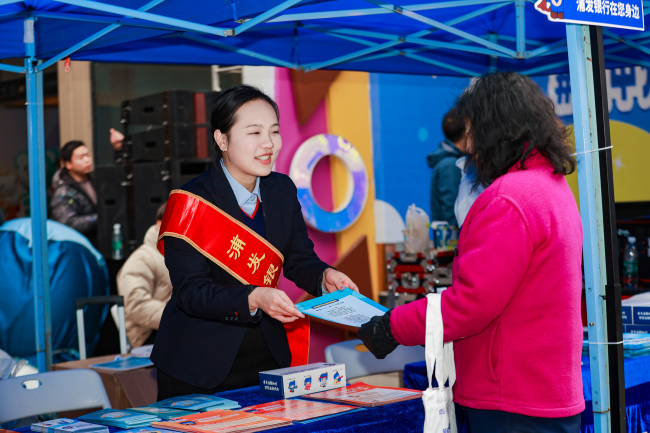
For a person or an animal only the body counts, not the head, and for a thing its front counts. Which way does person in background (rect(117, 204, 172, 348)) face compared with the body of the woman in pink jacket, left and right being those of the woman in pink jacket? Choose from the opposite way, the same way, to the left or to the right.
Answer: to the right

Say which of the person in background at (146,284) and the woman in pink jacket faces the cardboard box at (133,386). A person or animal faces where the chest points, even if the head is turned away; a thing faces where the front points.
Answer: the woman in pink jacket

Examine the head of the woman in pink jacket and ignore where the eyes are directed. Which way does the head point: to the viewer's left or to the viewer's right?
to the viewer's left

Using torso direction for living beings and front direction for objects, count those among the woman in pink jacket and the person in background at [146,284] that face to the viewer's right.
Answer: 1

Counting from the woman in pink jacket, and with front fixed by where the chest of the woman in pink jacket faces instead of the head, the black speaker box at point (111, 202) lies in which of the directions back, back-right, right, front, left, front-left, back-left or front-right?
front

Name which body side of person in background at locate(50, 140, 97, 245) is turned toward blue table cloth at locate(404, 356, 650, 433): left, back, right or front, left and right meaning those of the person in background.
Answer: front

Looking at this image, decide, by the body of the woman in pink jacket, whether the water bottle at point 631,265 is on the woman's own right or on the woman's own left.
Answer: on the woman's own right

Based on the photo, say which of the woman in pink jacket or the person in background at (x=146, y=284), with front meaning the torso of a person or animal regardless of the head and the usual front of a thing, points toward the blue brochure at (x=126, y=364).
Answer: the woman in pink jacket

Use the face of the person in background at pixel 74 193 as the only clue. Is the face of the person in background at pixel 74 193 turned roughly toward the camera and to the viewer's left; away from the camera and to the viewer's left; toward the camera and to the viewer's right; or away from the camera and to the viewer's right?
toward the camera and to the viewer's right

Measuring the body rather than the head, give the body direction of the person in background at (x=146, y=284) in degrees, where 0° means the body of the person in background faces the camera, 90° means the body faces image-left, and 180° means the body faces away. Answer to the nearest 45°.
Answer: approximately 270°

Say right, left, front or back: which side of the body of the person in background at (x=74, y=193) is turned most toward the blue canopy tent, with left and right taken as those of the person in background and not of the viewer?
front
